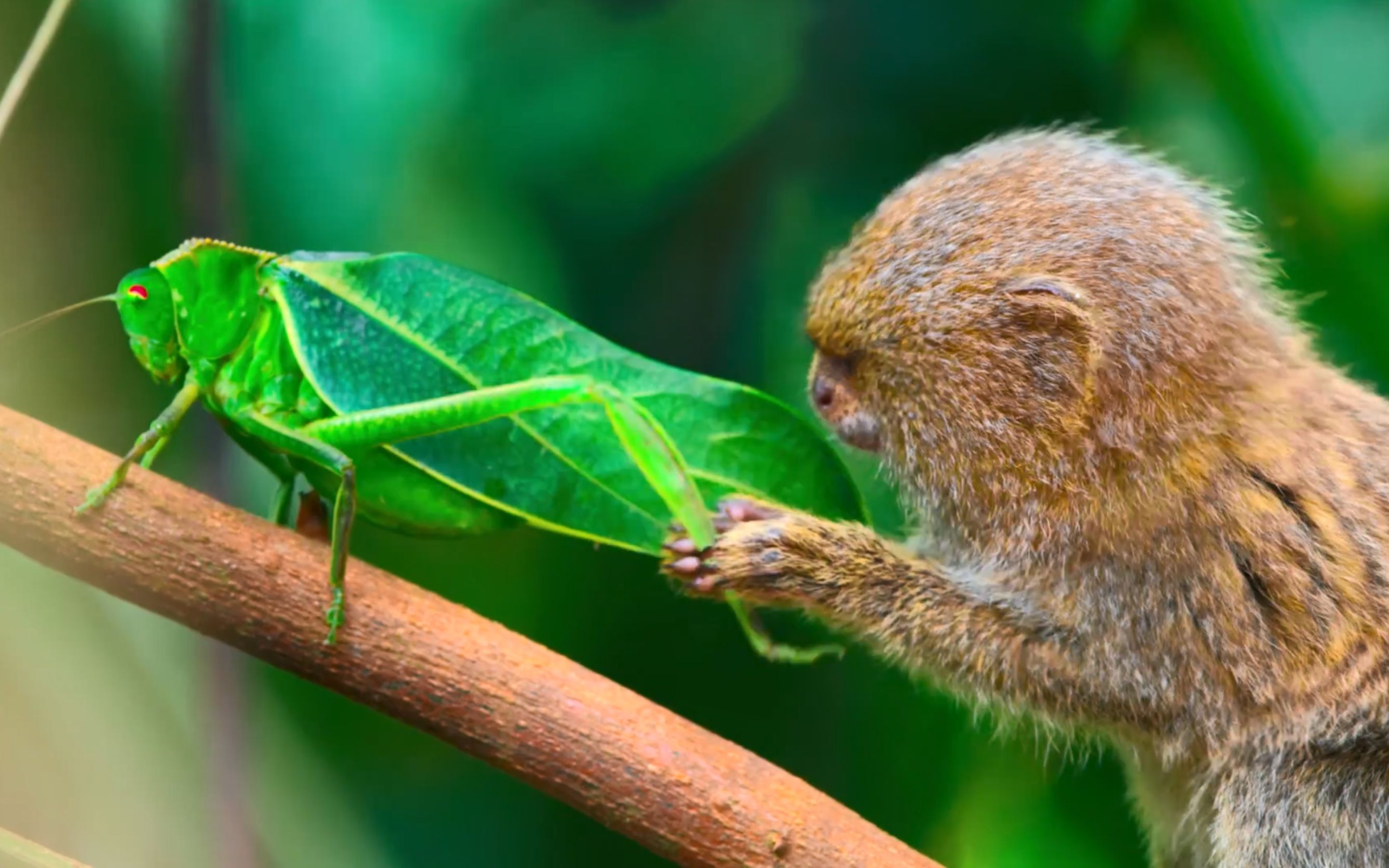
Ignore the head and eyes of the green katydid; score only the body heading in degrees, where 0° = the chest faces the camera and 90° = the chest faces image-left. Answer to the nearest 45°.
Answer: approximately 90°

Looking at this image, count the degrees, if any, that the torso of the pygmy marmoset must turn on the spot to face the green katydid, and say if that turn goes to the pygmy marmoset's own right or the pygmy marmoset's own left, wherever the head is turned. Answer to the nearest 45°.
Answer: approximately 45° to the pygmy marmoset's own left

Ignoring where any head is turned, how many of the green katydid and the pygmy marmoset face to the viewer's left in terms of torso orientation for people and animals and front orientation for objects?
2

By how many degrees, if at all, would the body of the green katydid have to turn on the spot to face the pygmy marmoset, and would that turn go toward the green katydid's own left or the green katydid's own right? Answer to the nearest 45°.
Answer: approximately 180°

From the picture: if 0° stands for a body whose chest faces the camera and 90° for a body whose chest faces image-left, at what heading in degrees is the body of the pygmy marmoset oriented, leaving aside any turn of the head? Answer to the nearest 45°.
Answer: approximately 90°

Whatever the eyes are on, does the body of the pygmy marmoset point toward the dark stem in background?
yes
